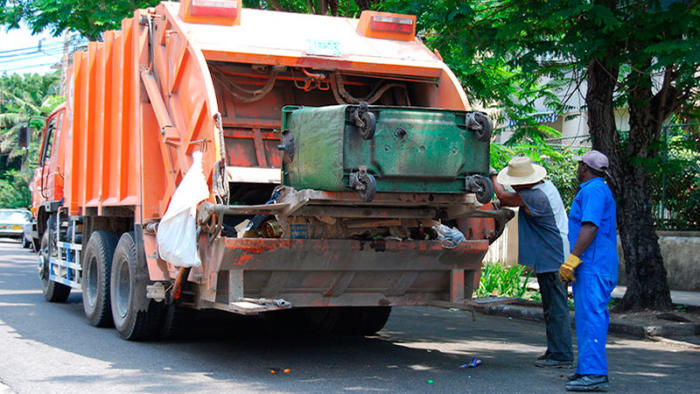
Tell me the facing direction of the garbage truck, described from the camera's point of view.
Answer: facing away from the viewer and to the left of the viewer

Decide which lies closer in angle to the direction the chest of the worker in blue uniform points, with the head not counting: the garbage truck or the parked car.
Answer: the garbage truck

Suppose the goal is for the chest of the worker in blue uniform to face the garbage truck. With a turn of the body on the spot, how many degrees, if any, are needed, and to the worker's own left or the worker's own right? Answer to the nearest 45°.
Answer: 0° — they already face it

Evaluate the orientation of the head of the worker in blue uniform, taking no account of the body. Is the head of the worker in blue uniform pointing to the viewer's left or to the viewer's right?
to the viewer's left

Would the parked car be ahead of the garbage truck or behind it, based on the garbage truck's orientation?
ahead

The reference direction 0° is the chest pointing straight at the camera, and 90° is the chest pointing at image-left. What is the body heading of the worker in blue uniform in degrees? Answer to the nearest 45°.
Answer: approximately 90°

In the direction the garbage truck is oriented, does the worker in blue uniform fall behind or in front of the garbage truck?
behind

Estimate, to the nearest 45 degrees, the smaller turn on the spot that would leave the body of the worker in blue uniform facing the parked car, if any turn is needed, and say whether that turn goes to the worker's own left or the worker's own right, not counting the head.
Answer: approximately 45° to the worker's own right

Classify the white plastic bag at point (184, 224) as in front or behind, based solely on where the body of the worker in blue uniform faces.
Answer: in front

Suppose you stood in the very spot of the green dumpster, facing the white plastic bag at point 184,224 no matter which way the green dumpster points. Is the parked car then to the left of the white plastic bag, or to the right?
right
